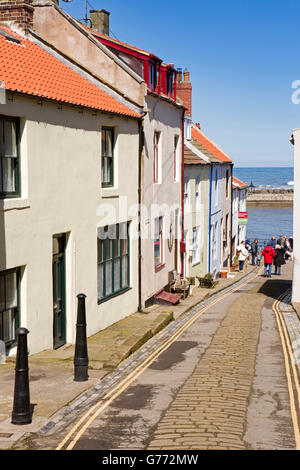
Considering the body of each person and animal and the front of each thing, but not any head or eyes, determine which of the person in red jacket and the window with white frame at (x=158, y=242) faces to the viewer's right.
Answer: the window with white frame

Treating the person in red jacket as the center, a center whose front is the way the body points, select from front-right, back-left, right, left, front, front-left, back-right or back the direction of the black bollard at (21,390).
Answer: back

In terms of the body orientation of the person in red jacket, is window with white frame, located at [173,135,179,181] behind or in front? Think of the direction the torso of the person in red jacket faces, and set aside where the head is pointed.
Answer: behind

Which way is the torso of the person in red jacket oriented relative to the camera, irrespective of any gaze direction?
away from the camera

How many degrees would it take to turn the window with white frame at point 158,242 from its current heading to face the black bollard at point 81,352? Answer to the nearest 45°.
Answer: approximately 90° to its right

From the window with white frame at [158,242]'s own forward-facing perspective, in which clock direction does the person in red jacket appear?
The person in red jacket is roughly at 10 o'clock from the window with white frame.

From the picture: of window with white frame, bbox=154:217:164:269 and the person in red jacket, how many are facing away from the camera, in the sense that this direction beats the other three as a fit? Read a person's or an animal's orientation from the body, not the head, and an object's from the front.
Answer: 1

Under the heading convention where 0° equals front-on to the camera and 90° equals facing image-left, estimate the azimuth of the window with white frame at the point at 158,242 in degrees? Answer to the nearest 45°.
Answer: approximately 270°

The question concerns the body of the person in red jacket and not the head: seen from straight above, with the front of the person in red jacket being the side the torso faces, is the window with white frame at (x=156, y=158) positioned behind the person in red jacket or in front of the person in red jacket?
behind
